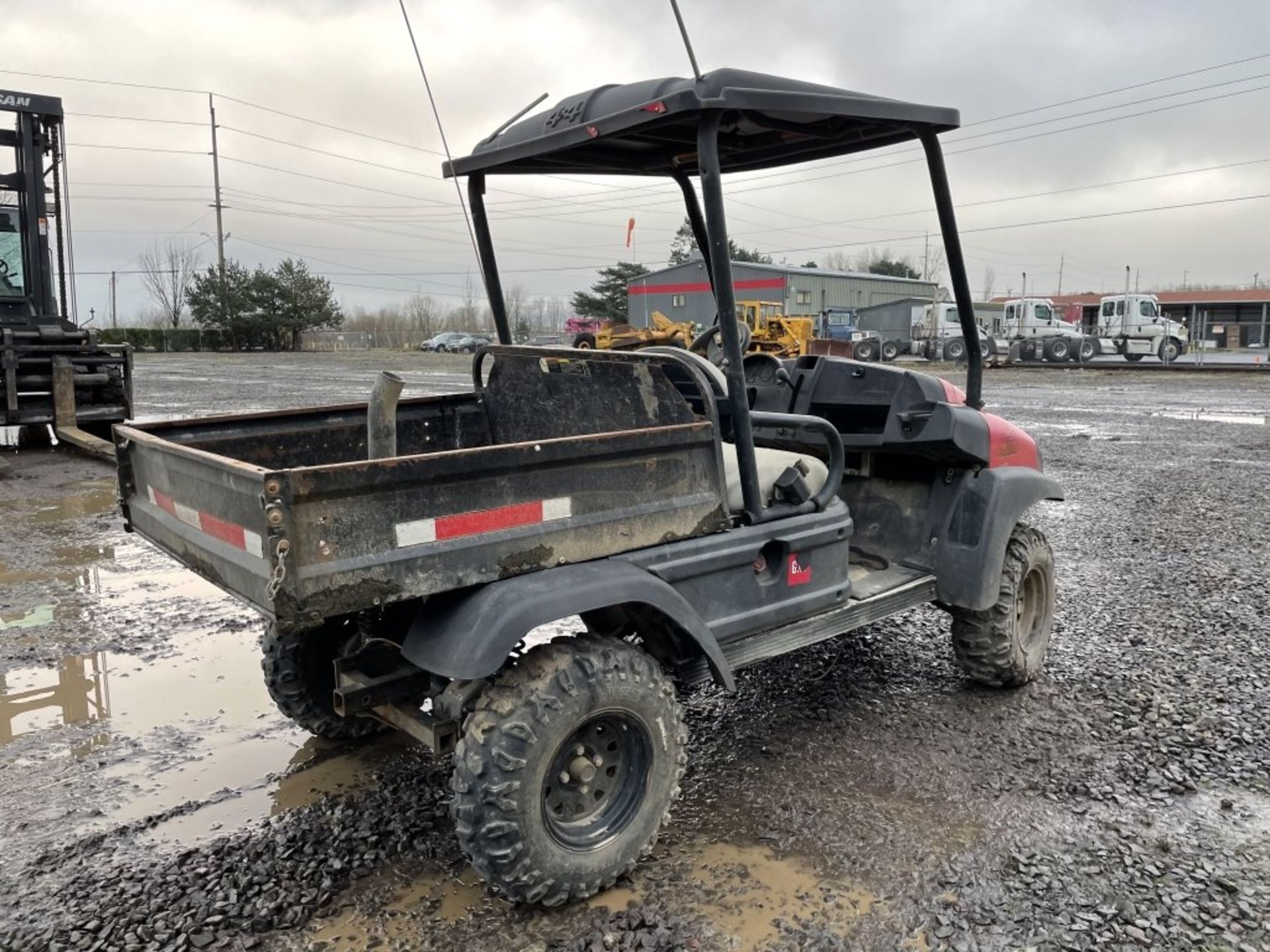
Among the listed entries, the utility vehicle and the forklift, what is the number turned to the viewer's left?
0

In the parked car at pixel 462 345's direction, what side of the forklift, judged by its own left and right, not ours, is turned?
left

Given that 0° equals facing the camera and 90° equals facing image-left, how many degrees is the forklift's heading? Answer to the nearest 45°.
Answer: approximately 315°

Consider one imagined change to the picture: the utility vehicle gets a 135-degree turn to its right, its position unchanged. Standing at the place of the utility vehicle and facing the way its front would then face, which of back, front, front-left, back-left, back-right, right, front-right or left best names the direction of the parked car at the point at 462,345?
back

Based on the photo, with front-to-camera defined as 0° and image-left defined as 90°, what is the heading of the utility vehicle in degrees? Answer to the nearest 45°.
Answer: approximately 225°

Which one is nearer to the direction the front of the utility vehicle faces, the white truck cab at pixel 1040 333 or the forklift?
the white truck cab

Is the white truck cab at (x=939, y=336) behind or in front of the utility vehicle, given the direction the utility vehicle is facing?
in front

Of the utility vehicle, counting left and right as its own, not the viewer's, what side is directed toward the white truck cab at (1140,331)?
front

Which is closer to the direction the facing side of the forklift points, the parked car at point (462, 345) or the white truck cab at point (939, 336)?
the white truck cab

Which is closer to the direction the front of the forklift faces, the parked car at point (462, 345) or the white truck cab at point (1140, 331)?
the white truck cab

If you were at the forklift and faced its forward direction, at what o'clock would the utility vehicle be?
The utility vehicle is roughly at 1 o'clock from the forklift.
